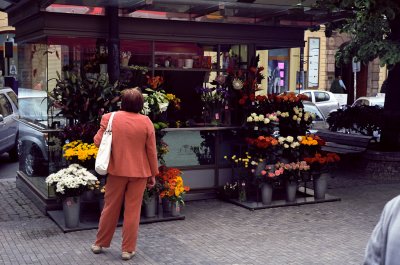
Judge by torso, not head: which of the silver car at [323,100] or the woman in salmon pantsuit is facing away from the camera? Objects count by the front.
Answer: the woman in salmon pantsuit

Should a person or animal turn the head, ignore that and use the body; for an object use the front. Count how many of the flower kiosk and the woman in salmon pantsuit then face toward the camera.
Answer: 1

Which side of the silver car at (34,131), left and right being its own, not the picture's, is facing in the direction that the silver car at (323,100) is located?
left

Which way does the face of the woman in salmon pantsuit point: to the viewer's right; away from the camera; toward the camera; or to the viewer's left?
away from the camera

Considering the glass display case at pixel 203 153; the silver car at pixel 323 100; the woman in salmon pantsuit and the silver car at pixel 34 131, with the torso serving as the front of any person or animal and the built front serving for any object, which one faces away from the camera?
the woman in salmon pantsuit

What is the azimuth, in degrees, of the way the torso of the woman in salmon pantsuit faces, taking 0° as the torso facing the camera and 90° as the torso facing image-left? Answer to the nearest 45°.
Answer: approximately 180°

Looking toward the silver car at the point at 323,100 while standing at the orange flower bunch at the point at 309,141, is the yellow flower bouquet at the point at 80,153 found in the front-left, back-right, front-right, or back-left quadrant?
back-left

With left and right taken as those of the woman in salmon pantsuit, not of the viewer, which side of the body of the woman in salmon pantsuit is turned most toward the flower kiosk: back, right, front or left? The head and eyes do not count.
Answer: front

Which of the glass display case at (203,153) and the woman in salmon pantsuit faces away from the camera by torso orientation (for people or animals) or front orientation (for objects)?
the woman in salmon pantsuit

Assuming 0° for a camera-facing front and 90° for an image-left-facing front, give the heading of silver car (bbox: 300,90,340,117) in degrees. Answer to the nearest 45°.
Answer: approximately 45°

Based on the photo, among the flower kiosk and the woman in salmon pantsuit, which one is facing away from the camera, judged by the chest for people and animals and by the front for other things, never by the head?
the woman in salmon pantsuit

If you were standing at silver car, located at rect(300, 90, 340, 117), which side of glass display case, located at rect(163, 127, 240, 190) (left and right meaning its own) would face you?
back

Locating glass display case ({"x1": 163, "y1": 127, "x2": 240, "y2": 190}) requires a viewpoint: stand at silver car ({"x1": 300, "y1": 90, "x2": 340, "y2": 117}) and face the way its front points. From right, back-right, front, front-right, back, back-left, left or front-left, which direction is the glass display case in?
front-left

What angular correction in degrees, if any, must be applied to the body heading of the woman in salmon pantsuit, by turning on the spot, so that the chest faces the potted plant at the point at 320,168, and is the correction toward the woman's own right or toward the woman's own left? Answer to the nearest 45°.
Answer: approximately 45° to the woman's own right
